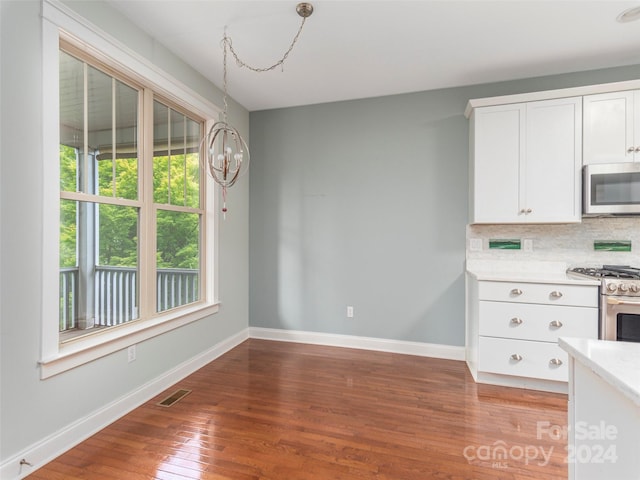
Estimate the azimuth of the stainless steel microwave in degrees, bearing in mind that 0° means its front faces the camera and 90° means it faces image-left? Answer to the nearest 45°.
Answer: approximately 0°

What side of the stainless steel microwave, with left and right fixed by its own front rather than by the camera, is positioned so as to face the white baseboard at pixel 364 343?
right

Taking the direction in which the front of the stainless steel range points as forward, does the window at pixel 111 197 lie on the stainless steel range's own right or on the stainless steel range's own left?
on the stainless steel range's own right

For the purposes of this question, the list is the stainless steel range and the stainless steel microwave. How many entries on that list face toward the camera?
2

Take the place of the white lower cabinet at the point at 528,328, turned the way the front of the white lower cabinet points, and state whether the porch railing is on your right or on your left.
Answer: on your right

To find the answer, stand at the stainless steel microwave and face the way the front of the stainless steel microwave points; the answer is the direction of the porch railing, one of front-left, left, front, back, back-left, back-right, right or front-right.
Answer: front-right
